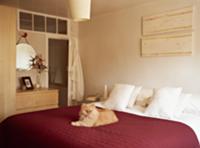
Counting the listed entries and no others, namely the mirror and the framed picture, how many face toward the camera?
2
